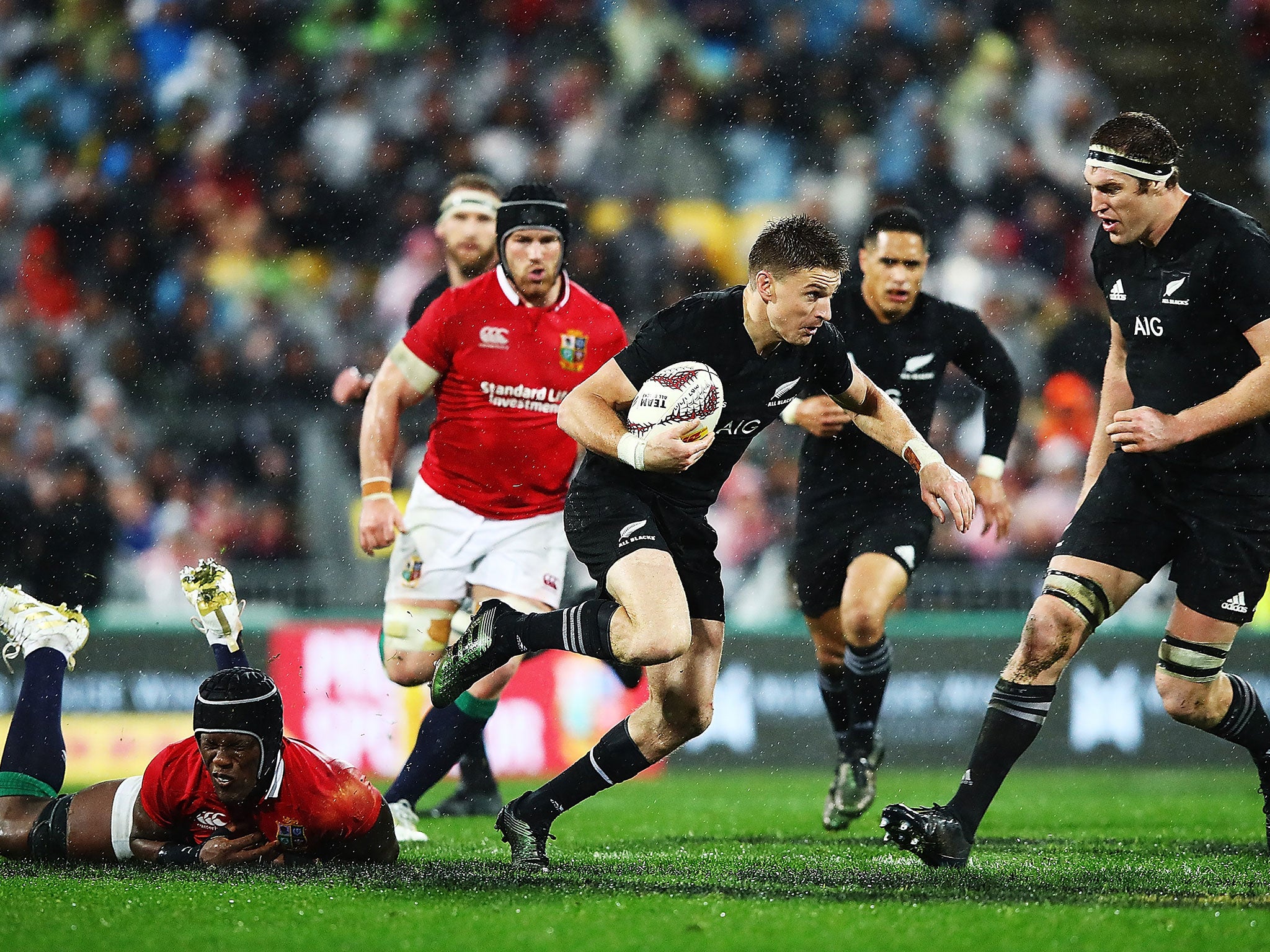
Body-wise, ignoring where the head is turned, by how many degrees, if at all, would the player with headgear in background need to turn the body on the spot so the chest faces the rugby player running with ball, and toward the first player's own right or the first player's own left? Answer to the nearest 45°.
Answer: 0° — they already face them

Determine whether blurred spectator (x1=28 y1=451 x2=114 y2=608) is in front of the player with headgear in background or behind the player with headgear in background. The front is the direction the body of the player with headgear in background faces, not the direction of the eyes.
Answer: behind

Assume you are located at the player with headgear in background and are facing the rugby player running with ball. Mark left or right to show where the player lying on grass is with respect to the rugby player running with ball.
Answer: right

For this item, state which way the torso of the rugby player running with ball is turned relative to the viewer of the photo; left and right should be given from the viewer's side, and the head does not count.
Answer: facing the viewer and to the right of the viewer

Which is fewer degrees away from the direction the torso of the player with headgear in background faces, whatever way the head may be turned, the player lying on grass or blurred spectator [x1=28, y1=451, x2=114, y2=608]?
the player lying on grass

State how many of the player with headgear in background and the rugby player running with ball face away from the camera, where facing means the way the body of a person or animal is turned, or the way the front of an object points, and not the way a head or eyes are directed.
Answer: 0

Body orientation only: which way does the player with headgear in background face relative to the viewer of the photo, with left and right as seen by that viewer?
facing the viewer

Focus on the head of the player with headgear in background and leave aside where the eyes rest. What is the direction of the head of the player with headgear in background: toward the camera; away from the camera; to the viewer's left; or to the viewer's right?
toward the camera

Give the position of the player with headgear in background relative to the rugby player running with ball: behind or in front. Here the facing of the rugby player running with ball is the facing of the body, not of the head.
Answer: behind
